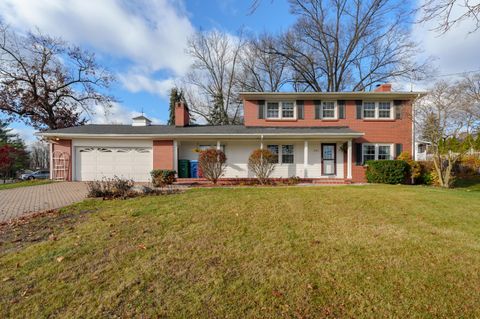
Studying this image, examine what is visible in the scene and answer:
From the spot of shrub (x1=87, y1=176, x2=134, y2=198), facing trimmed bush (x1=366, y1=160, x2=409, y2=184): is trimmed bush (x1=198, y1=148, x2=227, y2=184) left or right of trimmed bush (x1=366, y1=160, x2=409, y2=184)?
left

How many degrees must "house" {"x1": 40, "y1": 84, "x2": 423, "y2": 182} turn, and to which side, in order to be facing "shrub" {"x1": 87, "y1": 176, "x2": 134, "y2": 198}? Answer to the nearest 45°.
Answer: approximately 45° to its right

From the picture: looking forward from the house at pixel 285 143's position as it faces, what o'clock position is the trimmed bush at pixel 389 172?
The trimmed bush is roughly at 10 o'clock from the house.

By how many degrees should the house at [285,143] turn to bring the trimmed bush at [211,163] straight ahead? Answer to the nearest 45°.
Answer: approximately 45° to its right

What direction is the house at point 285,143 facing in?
toward the camera

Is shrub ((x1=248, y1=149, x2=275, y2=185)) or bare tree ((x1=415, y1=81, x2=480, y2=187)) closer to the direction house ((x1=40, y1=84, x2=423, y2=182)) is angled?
the shrub

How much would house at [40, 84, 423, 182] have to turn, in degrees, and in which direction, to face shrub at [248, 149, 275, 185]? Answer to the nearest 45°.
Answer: approximately 45° to its right
